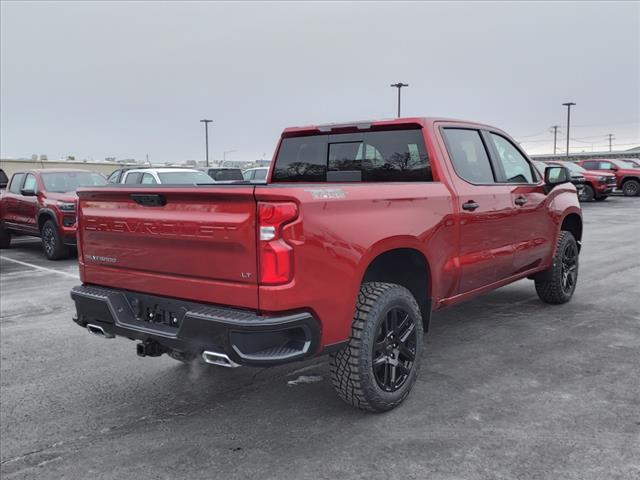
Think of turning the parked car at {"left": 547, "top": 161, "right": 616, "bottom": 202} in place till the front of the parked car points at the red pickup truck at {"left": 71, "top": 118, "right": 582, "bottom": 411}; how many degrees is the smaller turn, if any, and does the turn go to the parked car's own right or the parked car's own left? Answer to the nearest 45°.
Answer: approximately 45° to the parked car's own right

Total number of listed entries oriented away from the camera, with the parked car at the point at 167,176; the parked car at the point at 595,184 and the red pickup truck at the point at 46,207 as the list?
0

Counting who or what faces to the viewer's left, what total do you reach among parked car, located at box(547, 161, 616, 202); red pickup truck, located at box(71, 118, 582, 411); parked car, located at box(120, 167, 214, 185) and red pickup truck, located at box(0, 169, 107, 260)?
0

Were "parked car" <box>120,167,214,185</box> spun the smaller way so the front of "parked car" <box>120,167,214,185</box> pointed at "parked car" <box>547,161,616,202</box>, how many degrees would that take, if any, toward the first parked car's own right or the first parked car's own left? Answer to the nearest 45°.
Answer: approximately 90° to the first parked car's own left

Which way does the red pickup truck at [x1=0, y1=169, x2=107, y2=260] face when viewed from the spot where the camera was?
facing the viewer and to the right of the viewer

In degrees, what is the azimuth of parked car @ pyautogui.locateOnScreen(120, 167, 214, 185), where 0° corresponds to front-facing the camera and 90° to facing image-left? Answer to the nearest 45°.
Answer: approximately 315°

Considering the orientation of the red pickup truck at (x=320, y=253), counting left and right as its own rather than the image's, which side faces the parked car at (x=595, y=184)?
front

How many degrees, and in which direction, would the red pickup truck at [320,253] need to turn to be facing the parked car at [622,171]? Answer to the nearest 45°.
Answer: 0° — it already faces it

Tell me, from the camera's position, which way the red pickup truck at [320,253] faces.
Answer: facing away from the viewer and to the right of the viewer

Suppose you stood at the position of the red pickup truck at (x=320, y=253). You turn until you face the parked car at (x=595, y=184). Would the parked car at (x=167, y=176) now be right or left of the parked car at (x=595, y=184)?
left

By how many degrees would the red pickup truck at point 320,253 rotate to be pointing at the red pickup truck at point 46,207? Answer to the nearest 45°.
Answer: approximately 90° to its left

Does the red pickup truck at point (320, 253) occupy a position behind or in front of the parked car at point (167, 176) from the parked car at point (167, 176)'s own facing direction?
in front

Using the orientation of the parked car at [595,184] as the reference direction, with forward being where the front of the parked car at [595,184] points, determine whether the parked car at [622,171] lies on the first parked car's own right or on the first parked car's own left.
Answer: on the first parked car's own left
